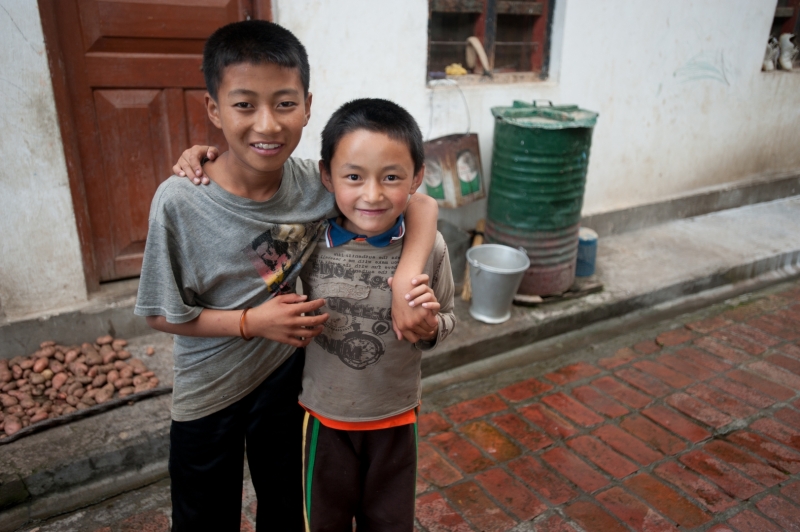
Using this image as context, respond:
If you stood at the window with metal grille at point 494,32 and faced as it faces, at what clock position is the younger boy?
The younger boy is roughly at 12 o'clock from the window with metal grille.

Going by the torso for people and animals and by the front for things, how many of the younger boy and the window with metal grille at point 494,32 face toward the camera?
2

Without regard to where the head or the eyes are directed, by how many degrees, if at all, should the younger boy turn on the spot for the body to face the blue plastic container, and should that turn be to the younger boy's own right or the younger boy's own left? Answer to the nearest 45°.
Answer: approximately 135° to the younger boy's own left

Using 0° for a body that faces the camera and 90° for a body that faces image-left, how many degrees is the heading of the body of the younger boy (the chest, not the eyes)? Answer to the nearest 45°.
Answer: approximately 0°

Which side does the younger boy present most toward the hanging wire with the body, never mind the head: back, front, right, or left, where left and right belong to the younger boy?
back

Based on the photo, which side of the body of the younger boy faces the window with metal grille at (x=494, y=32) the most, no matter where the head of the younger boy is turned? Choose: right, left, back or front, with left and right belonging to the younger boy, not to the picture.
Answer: back
